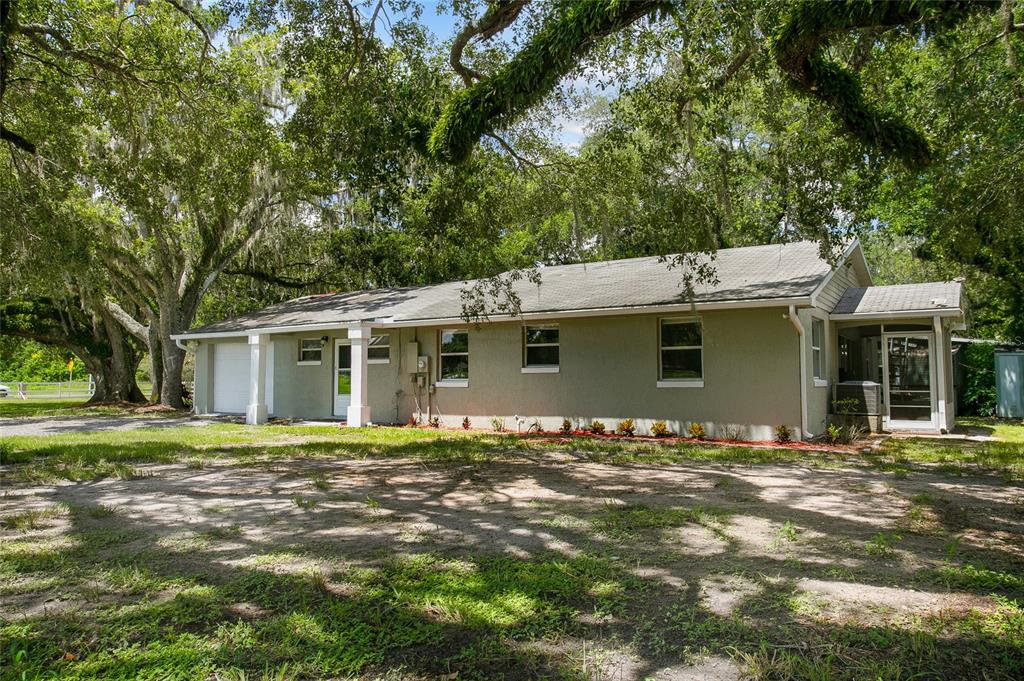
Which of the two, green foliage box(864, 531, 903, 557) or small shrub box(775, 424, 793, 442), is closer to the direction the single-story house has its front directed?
the green foliage

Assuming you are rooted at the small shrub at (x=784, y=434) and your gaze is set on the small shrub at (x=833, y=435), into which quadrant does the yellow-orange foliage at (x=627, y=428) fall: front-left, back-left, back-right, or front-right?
back-left

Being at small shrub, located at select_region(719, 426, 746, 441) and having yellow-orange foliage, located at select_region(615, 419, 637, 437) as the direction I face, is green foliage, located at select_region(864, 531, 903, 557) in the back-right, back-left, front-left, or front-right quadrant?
back-left

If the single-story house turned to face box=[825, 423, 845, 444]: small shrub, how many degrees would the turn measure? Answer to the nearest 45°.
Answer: approximately 90° to its left

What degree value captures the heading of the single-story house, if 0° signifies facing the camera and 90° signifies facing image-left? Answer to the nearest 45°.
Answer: approximately 45°

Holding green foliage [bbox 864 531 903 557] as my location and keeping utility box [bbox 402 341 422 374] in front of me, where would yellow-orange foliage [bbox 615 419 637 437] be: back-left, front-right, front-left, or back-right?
front-right

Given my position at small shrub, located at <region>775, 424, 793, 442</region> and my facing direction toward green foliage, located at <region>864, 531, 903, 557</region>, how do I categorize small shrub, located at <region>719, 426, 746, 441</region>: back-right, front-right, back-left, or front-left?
back-right

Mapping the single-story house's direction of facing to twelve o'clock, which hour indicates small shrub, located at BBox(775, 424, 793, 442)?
The small shrub is roughly at 9 o'clock from the single-story house.
